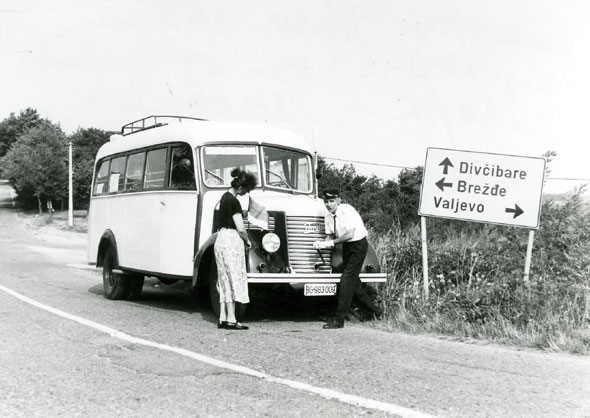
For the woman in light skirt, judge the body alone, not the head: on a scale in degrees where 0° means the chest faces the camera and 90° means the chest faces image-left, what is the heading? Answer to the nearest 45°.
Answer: approximately 270°

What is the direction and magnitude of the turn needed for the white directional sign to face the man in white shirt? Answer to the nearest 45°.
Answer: approximately 45° to its right

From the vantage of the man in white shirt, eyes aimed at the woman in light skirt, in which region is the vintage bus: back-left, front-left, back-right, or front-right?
front-right

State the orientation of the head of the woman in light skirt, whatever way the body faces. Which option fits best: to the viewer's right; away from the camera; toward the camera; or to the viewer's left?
to the viewer's right

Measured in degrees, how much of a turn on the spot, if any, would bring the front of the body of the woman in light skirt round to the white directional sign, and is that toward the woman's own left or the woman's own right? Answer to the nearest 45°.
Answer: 0° — they already face it

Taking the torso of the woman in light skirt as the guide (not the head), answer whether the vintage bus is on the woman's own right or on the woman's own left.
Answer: on the woman's own left

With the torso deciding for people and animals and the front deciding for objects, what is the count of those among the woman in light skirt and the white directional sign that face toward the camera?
1

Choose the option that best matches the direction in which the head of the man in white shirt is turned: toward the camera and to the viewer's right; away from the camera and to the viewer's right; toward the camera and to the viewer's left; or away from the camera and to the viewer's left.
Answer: toward the camera and to the viewer's left

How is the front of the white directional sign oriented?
toward the camera

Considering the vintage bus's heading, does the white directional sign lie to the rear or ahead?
ahead

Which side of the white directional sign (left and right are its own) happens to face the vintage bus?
right

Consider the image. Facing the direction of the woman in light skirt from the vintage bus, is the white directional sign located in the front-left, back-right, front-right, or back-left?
front-left

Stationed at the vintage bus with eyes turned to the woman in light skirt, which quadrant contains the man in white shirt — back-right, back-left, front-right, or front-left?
front-left
